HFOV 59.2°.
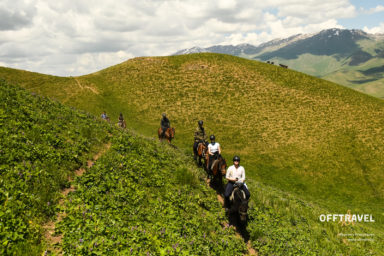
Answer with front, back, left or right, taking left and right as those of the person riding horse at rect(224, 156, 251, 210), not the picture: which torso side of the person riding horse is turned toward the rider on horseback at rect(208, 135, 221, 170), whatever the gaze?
back

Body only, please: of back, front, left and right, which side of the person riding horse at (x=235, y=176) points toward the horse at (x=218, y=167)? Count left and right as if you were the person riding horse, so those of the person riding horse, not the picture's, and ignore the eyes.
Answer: back

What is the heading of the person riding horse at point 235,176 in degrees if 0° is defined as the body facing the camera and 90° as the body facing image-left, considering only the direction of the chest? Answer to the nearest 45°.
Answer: approximately 0°
